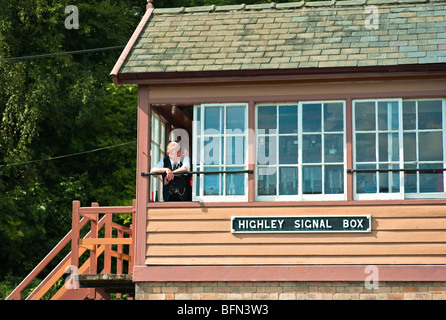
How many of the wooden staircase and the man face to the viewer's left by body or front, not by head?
1

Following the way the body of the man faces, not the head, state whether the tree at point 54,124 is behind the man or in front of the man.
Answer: behind

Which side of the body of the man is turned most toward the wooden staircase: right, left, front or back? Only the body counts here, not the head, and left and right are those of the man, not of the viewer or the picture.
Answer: right

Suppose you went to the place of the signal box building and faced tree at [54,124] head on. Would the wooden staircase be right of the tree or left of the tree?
left

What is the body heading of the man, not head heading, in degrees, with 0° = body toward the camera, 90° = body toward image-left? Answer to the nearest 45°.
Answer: approximately 0°

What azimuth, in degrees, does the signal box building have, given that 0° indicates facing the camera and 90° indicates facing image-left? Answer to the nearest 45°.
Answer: approximately 0°

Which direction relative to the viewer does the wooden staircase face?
to the viewer's left
